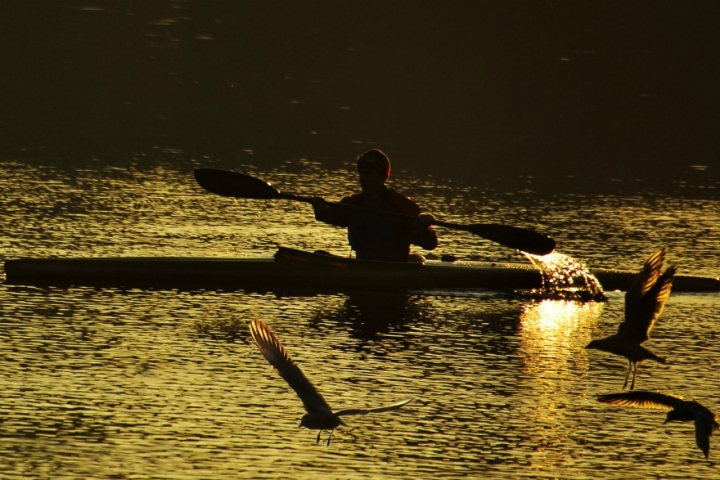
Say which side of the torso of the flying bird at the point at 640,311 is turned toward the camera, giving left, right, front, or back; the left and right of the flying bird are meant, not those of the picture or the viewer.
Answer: left

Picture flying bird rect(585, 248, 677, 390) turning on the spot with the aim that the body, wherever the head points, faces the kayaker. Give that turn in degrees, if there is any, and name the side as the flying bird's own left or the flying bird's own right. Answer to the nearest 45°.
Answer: approximately 45° to the flying bird's own right

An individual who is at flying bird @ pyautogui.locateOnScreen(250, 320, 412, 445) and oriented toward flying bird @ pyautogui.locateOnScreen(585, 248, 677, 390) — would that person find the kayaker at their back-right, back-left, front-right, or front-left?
front-left

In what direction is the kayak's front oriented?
to the viewer's left

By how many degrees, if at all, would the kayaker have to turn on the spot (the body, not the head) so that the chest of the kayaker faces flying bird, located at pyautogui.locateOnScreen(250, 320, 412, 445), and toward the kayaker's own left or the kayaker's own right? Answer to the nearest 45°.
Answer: approximately 45° to the kayaker's own left

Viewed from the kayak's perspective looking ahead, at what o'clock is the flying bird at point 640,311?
The flying bird is roughly at 8 o'clock from the kayak.

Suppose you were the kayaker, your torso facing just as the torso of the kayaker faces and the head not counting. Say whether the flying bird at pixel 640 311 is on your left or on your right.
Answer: on your left

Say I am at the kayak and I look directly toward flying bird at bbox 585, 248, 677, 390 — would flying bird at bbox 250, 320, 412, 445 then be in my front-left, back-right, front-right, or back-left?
front-right

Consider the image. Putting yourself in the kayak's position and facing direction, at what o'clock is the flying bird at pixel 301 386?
The flying bird is roughly at 9 o'clock from the kayak.
